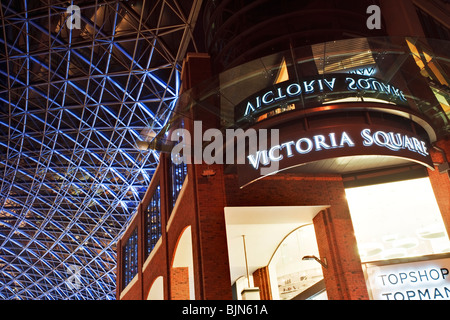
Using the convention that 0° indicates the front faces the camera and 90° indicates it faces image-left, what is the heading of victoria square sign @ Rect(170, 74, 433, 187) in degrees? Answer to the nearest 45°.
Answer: approximately 0°
